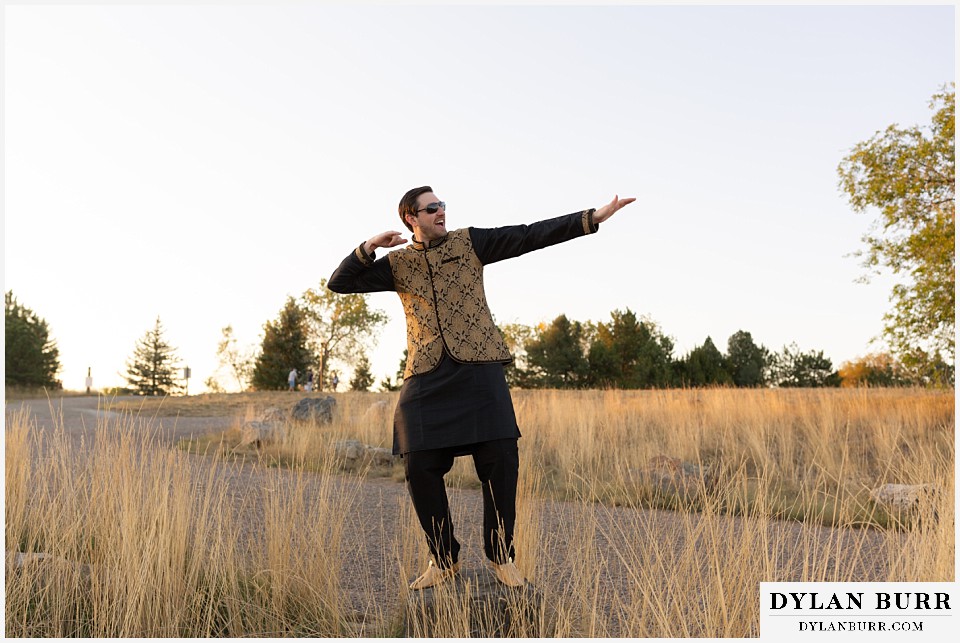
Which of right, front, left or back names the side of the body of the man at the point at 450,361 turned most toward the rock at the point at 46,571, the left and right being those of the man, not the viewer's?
right

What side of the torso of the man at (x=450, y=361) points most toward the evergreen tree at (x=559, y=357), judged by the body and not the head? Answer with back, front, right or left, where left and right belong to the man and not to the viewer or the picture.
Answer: back

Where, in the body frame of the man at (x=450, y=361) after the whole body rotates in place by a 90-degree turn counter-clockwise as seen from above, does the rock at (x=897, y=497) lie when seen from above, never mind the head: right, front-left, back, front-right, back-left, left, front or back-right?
front-left

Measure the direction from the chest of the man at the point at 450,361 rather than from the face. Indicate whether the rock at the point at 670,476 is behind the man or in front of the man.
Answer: behind

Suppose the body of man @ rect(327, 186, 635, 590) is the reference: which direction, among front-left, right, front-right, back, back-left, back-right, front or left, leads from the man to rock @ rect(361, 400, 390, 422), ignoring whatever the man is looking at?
back

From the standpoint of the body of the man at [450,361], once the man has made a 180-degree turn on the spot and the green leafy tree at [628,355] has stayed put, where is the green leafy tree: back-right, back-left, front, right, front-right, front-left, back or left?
front

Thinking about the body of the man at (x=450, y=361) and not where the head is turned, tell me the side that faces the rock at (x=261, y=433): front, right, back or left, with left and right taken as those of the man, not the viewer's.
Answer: back

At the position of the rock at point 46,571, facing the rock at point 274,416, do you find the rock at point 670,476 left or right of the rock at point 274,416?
right

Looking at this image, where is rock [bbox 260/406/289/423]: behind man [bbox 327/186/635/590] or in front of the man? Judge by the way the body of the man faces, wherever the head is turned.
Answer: behind

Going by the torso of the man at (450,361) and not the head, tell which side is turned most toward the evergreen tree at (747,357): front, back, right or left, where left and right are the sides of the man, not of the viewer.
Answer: back

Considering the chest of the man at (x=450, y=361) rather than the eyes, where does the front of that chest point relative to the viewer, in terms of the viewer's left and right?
facing the viewer
